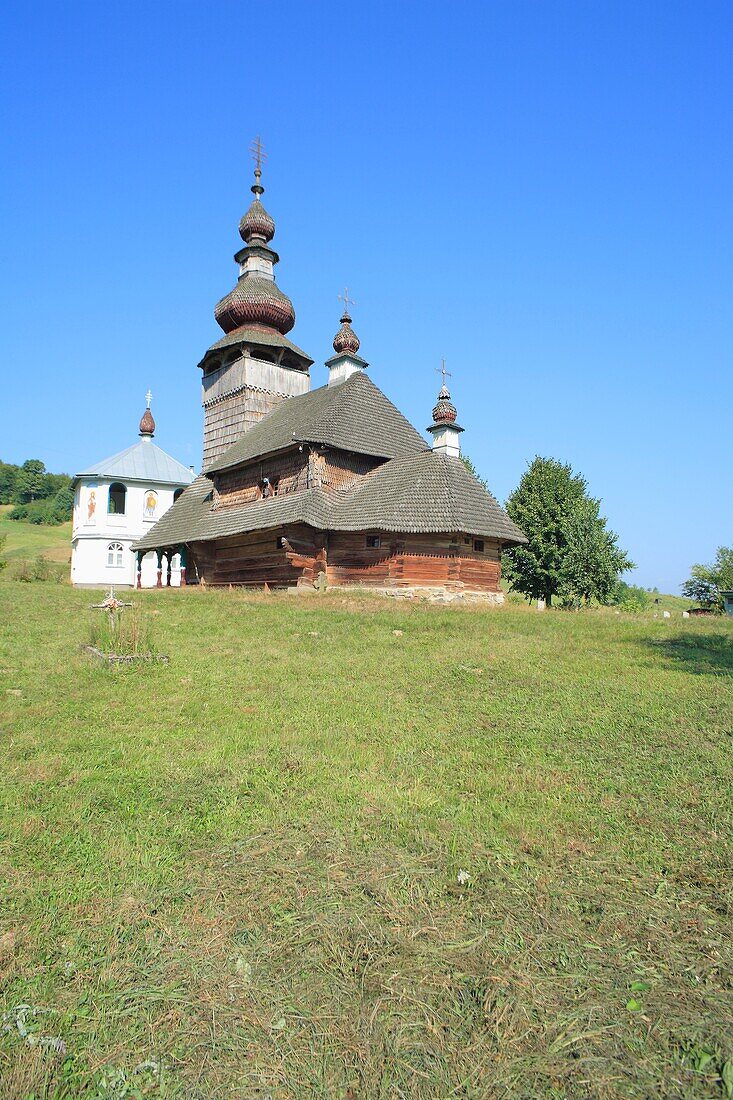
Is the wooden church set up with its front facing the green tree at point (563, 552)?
no

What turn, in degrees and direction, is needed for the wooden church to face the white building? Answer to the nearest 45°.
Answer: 0° — it already faces it

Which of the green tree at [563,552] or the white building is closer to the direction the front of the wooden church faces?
the white building

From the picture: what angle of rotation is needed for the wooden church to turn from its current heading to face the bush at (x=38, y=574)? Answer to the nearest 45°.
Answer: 0° — it already faces it

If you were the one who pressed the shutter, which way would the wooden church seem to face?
facing away from the viewer and to the left of the viewer

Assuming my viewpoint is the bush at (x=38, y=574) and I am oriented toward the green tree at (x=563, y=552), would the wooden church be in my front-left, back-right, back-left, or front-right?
front-right

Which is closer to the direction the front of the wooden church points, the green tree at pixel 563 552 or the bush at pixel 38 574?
the bush
